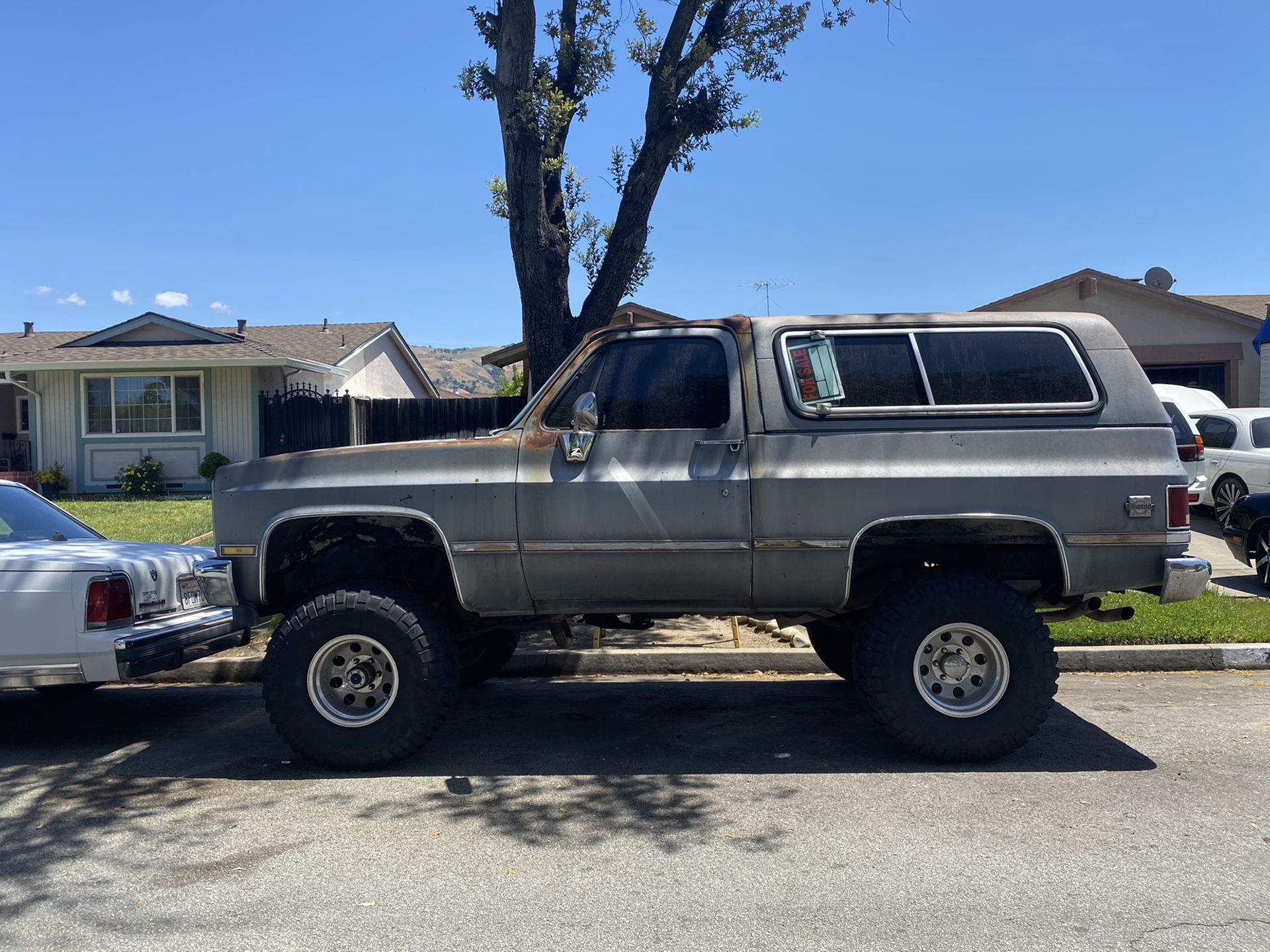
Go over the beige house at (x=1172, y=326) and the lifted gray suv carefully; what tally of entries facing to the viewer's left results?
1

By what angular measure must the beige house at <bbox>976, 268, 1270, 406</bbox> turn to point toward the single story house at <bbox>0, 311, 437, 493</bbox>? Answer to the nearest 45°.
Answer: approximately 90° to its right

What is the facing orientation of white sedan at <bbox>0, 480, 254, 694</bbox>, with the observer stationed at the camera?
facing away from the viewer and to the left of the viewer

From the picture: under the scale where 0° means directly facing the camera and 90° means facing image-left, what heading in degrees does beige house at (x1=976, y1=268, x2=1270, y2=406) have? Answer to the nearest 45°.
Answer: approximately 0°

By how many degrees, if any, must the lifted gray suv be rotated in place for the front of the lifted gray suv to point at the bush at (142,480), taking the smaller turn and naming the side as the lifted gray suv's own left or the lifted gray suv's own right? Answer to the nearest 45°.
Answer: approximately 45° to the lifted gray suv's own right

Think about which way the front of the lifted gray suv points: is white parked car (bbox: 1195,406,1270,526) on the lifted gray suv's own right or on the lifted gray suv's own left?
on the lifted gray suv's own right

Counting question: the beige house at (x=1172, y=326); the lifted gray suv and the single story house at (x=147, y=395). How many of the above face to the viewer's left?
1

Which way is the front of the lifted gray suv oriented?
to the viewer's left

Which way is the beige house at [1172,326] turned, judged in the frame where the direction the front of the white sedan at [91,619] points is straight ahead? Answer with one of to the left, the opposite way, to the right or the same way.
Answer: to the left
